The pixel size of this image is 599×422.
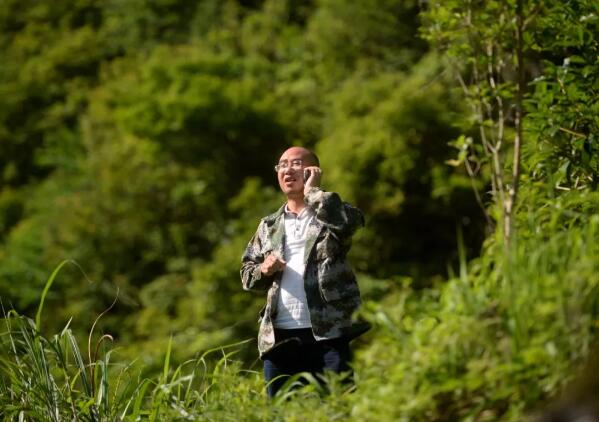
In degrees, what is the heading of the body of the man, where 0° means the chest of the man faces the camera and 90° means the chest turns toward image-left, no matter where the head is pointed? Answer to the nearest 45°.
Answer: approximately 45°
